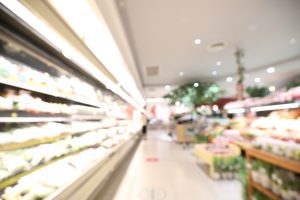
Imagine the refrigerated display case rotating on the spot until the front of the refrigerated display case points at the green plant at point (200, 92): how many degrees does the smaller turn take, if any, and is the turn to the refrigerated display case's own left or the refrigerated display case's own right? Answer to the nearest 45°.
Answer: approximately 45° to the refrigerated display case's own left

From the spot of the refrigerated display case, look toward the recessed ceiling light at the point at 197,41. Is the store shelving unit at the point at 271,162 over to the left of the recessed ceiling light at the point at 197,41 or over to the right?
right

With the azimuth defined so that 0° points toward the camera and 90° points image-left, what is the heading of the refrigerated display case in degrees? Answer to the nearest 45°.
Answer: approximately 270°

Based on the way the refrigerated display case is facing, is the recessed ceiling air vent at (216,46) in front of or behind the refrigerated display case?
in front

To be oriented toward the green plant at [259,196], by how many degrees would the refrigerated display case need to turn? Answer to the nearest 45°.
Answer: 0° — it already faces it

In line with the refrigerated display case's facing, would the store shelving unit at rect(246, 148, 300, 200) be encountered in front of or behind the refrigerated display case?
in front
